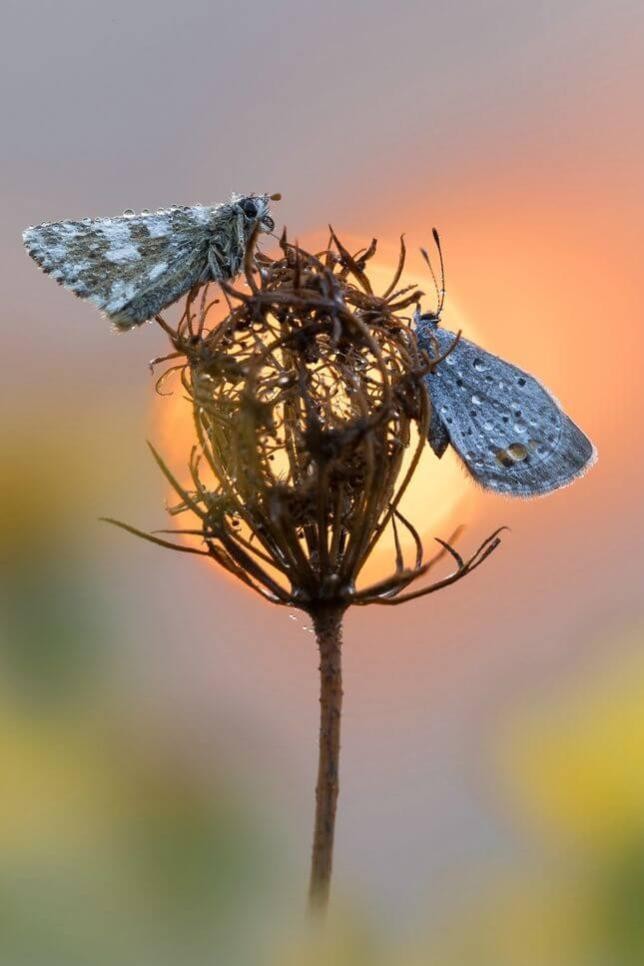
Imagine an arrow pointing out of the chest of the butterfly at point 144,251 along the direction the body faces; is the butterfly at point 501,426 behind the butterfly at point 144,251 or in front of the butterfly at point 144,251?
in front

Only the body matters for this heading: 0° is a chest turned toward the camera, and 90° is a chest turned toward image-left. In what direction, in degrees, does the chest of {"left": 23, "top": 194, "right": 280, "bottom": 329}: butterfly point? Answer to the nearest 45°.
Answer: approximately 270°
